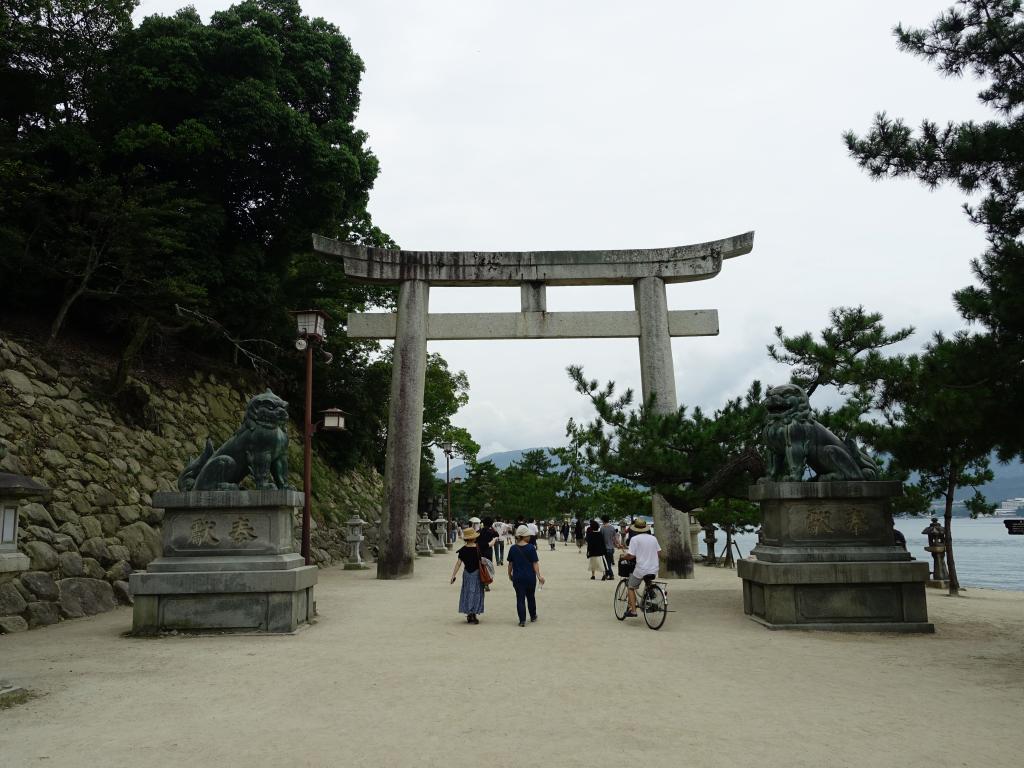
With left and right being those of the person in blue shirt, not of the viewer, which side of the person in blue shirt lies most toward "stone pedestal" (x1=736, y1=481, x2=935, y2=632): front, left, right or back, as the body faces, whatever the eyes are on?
right

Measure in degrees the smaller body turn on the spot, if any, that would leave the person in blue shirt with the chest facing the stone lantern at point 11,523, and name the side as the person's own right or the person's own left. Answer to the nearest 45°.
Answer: approximately 135° to the person's own left

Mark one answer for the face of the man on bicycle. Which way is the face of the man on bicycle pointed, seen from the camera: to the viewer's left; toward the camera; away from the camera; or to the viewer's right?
away from the camera

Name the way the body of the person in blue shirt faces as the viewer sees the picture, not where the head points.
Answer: away from the camera

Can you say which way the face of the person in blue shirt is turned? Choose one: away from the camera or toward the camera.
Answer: away from the camera

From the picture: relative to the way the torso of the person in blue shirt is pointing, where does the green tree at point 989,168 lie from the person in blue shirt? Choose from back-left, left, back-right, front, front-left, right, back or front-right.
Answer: back-right

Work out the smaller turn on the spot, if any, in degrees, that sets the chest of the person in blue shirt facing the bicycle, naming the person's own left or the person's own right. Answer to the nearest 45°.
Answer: approximately 90° to the person's own right

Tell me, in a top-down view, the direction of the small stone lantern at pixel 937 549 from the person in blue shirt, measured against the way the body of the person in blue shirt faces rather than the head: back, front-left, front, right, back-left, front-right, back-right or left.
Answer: front-right

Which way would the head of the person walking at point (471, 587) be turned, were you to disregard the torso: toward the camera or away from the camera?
away from the camera

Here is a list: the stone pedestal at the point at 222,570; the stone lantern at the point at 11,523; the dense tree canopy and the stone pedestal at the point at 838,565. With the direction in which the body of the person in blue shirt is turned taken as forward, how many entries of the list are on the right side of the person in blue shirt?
1

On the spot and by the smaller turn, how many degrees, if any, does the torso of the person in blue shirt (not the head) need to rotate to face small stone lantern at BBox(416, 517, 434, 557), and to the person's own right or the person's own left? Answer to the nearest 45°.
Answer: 0° — they already face it

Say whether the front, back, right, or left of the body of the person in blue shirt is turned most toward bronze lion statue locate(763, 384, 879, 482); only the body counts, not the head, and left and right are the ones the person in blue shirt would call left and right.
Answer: right

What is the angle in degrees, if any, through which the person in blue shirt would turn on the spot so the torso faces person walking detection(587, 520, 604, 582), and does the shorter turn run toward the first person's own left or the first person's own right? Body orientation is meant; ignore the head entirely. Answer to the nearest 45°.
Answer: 0° — they already face them

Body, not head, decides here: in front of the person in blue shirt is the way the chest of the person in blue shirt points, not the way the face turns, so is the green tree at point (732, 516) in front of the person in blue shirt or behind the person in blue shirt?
in front

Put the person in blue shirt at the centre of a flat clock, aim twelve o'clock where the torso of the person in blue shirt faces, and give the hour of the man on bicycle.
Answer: The man on bicycle is roughly at 3 o'clock from the person in blue shirt.

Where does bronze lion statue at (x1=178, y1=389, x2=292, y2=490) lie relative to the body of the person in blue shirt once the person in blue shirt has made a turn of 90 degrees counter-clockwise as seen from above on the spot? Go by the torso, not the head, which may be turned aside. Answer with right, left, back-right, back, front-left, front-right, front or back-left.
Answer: front

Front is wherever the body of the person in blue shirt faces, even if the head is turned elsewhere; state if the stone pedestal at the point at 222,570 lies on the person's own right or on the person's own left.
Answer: on the person's own left
